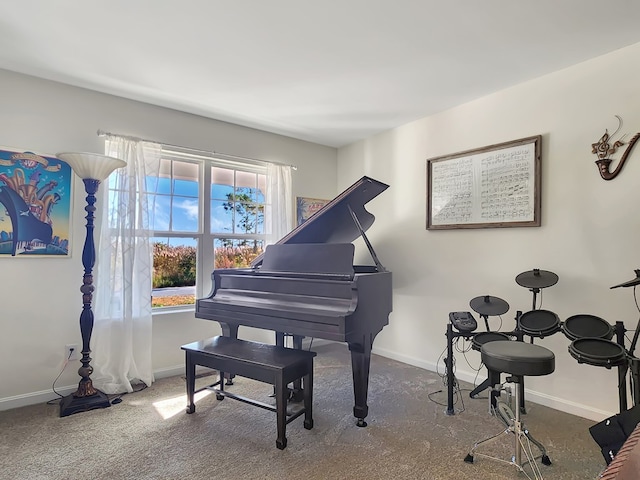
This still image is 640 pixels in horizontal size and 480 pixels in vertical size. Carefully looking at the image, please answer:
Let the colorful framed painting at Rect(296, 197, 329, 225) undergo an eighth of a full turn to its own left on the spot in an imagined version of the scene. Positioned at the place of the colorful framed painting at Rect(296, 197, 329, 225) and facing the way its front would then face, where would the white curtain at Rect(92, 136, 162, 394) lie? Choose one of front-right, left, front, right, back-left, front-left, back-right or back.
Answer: back-right

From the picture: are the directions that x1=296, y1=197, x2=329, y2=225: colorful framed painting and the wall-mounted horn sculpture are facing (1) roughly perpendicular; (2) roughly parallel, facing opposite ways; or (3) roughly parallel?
roughly perpendicular

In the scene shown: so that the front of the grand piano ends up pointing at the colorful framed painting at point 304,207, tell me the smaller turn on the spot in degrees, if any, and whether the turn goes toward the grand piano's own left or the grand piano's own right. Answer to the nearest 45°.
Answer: approximately 135° to the grand piano's own right

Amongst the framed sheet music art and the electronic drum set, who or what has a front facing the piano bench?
the framed sheet music art

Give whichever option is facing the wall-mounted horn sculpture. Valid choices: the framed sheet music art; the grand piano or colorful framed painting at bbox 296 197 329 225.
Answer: the colorful framed painting

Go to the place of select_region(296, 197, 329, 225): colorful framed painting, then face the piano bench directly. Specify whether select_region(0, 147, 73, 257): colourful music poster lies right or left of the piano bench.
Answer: right

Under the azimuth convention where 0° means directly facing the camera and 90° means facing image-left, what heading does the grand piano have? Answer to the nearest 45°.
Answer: approximately 45°

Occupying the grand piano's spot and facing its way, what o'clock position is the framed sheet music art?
The framed sheet music art is roughly at 7 o'clock from the grand piano.

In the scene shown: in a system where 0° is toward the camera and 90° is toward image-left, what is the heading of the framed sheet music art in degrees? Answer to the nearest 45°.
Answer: approximately 45°

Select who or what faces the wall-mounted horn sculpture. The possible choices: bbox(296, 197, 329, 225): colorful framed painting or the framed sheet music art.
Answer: the colorful framed painting
